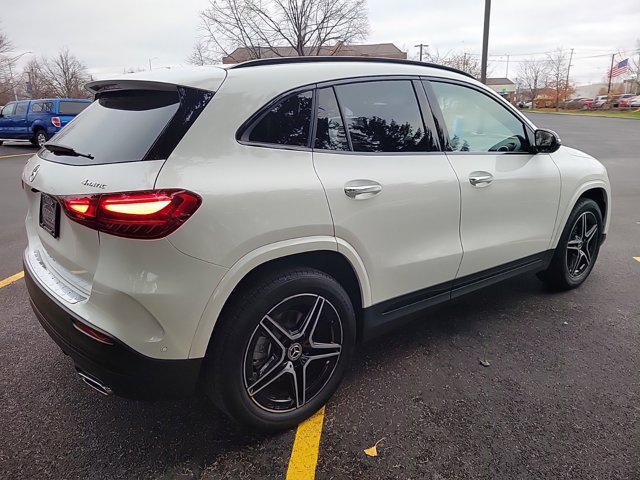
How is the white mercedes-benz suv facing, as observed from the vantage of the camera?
facing away from the viewer and to the right of the viewer

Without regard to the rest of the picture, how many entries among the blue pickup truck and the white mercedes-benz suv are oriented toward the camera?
0

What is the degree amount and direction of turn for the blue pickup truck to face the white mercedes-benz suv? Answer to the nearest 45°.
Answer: approximately 135° to its left

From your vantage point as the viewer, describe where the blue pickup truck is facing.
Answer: facing away from the viewer and to the left of the viewer

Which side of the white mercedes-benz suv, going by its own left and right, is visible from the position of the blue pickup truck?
left
